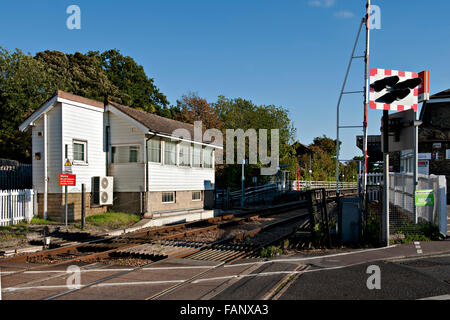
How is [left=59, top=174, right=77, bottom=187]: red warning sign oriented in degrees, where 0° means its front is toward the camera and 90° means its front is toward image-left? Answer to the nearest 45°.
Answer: approximately 0°

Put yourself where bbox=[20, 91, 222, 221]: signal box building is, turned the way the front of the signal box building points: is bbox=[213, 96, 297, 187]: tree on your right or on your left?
on your left

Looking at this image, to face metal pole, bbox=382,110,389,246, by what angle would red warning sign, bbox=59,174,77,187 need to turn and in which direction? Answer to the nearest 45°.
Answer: approximately 45° to its left

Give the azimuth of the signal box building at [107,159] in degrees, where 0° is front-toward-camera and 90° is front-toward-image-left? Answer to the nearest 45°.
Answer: approximately 315°

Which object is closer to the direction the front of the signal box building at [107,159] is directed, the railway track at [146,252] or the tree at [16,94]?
the railway track
